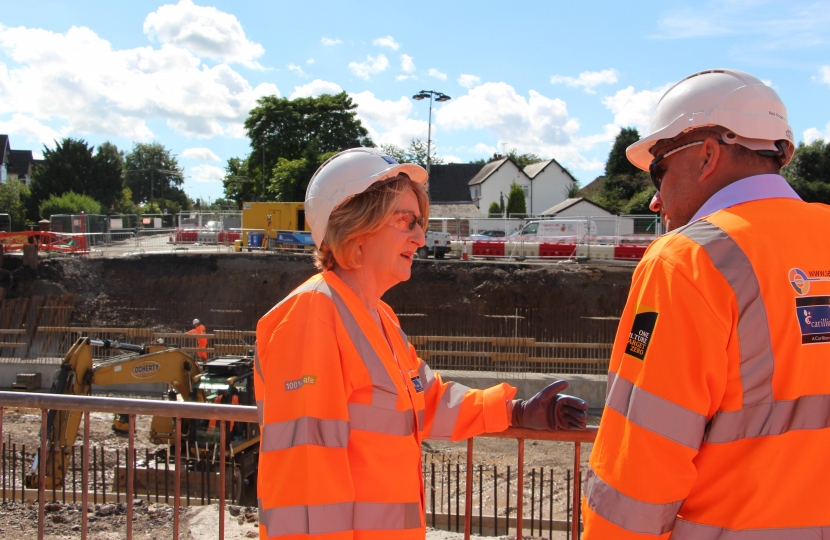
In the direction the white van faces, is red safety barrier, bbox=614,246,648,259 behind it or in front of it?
behind

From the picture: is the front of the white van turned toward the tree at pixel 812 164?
no

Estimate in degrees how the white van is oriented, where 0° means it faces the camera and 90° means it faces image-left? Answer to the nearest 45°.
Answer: approximately 90°

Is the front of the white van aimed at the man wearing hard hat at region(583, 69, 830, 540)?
no

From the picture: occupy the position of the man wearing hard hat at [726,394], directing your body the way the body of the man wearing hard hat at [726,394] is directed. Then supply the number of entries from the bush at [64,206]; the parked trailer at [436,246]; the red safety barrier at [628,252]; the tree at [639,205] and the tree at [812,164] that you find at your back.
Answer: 0

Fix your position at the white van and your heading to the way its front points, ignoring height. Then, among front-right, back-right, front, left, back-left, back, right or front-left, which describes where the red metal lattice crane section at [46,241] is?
front

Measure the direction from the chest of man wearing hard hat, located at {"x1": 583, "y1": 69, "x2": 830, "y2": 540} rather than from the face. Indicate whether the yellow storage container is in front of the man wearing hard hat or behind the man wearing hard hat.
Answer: in front

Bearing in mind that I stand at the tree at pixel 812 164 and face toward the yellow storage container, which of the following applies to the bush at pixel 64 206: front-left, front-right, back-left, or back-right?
front-right

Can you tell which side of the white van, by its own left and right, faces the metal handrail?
left

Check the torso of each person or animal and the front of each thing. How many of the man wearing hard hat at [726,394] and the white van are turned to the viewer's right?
0

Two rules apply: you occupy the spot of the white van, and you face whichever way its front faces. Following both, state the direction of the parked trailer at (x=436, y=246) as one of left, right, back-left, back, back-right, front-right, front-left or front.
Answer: front

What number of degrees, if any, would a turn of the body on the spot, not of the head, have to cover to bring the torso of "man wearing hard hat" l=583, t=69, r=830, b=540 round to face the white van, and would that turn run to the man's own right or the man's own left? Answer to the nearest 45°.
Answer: approximately 45° to the man's own right

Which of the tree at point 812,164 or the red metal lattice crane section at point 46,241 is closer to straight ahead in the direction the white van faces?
the red metal lattice crane section

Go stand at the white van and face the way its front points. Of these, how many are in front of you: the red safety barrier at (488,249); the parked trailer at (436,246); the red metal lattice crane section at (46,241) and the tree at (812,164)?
3

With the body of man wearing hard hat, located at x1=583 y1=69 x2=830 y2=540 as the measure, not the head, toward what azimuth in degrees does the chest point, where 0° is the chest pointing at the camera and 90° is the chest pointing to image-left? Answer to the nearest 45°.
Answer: approximately 135°
